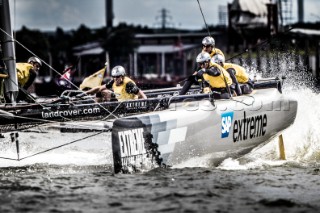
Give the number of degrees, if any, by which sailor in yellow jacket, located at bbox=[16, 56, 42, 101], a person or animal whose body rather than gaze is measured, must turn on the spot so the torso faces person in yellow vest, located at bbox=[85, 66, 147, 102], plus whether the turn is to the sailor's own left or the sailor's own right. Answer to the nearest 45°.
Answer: approximately 45° to the sailor's own right

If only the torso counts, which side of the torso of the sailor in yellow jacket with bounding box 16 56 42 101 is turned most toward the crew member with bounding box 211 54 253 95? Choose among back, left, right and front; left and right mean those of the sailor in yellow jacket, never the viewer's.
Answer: front

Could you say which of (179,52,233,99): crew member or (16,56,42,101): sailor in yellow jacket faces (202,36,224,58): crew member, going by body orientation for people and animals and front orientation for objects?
the sailor in yellow jacket

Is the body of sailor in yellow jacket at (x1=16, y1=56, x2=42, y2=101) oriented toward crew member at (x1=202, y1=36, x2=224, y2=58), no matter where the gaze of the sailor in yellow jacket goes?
yes

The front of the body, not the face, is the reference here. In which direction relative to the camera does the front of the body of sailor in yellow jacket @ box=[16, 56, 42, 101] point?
to the viewer's right
